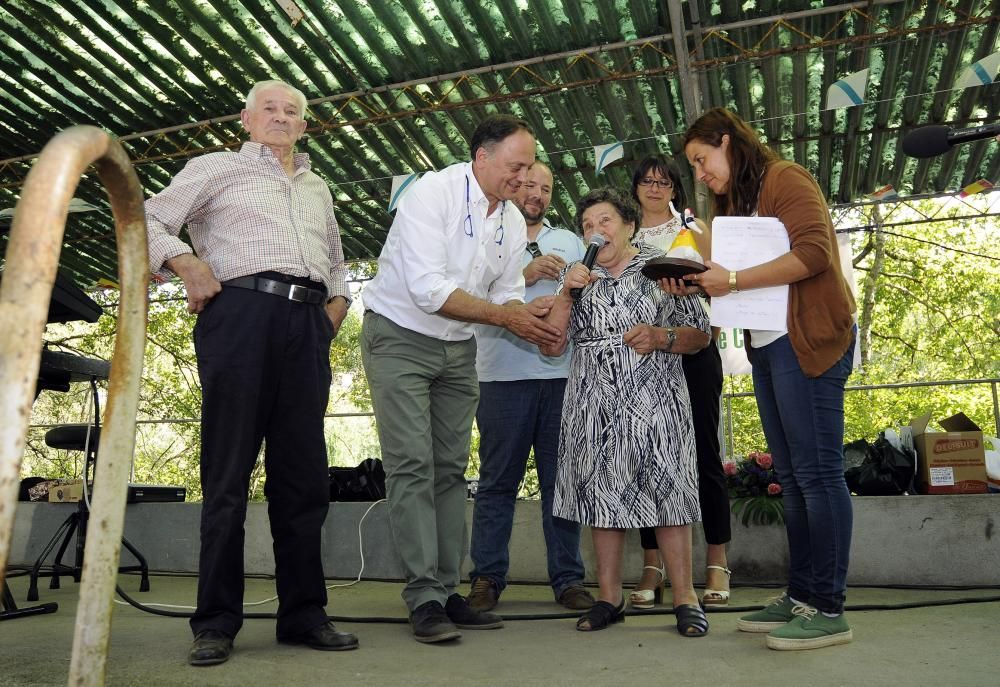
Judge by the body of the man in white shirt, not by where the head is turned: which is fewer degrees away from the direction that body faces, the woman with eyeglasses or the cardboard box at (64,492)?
the woman with eyeglasses

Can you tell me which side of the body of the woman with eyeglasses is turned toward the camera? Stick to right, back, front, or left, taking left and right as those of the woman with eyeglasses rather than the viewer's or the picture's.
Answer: front

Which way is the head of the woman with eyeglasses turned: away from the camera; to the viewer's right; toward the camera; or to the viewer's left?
toward the camera

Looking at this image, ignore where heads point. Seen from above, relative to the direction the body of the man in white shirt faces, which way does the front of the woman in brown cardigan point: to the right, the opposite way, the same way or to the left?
the opposite way

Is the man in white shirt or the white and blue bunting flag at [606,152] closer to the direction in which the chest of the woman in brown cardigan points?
the man in white shirt

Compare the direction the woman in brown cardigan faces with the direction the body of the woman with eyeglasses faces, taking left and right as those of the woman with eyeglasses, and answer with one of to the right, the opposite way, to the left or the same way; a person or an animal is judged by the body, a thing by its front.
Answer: to the right

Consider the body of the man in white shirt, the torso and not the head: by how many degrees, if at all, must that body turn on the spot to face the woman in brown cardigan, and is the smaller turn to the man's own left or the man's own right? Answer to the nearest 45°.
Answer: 0° — they already face them

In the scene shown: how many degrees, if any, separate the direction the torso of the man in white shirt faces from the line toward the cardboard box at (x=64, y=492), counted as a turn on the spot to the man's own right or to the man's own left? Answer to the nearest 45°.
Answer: approximately 180°

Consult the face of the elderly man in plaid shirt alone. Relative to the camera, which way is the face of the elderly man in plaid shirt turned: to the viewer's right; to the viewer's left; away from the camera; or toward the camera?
toward the camera

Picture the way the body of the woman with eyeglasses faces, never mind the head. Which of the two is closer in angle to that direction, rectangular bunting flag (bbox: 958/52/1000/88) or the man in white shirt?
the man in white shirt

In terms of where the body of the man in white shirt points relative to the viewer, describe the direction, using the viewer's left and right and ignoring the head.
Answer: facing the viewer and to the right of the viewer

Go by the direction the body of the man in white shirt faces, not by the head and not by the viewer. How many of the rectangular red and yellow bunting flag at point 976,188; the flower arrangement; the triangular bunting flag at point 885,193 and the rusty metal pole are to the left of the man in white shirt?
3

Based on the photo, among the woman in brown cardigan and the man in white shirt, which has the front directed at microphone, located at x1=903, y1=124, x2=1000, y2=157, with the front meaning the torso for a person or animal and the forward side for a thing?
the man in white shirt

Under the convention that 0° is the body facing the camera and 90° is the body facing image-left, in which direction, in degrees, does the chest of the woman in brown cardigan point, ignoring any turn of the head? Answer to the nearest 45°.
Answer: approximately 90°

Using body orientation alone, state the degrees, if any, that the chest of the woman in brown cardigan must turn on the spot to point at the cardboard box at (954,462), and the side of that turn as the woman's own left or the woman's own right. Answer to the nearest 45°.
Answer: approximately 90° to the woman's own right

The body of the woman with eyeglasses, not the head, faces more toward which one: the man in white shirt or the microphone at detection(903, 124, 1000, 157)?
the microphone
